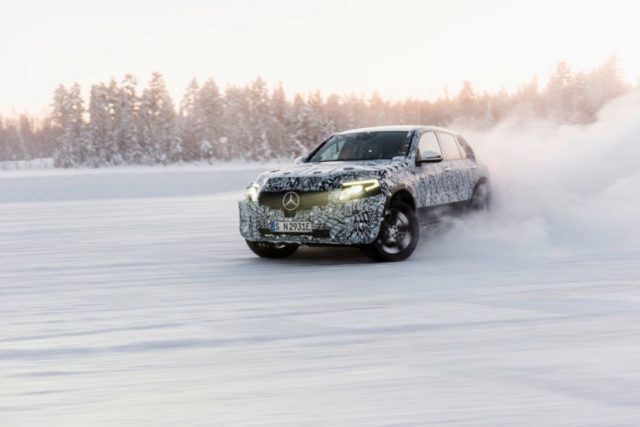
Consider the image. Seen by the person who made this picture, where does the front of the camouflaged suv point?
facing the viewer and to the left of the viewer
